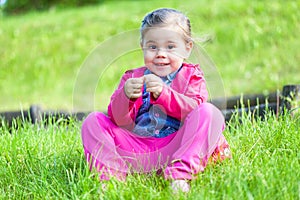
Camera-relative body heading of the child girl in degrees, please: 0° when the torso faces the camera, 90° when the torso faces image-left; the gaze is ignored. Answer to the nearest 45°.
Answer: approximately 0°
